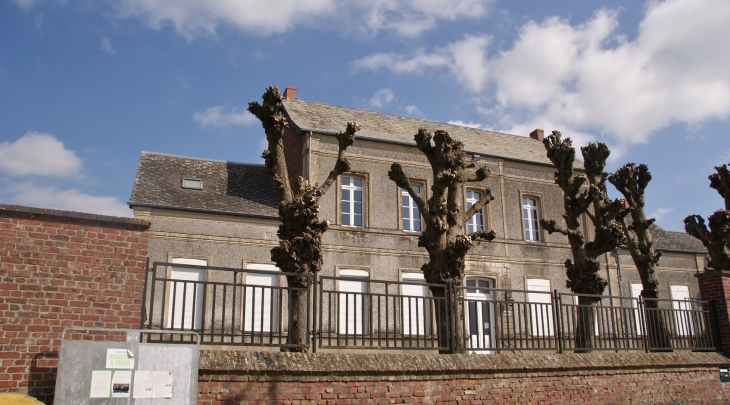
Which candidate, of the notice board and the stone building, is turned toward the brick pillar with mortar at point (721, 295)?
the stone building

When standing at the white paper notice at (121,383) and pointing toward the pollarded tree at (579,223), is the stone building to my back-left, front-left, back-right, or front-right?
front-left

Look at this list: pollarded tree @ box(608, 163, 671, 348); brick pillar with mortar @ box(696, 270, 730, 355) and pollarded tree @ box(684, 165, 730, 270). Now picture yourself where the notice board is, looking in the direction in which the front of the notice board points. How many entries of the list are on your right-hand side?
0

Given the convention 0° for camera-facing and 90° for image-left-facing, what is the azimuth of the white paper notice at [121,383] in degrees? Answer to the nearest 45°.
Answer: approximately 0°

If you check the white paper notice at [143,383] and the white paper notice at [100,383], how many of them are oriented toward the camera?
2

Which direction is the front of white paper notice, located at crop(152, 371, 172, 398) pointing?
toward the camera

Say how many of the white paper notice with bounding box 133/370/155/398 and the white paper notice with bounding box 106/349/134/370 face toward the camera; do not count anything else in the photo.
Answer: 2

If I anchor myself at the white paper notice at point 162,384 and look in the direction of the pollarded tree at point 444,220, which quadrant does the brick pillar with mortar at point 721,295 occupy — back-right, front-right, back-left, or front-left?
front-right

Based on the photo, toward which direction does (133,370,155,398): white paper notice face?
toward the camera

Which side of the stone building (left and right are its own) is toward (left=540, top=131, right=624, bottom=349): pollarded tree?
front

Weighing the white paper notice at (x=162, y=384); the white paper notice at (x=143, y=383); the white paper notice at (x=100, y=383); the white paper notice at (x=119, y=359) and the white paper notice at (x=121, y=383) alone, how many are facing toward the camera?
5

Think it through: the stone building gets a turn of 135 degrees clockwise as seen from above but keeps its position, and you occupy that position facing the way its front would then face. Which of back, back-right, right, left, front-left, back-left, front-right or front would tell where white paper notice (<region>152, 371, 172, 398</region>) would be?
left
